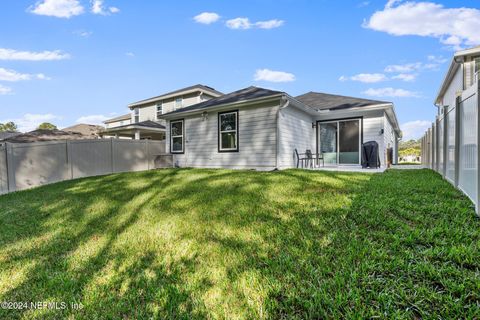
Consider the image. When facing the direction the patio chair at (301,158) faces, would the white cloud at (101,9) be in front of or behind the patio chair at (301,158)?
behind

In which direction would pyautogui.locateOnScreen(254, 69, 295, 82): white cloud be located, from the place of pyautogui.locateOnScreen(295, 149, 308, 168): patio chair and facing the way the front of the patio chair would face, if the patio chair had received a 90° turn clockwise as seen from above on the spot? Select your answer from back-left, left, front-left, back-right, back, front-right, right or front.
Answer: back

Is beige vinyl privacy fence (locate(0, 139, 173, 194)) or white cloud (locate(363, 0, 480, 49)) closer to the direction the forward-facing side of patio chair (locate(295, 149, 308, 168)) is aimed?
the white cloud

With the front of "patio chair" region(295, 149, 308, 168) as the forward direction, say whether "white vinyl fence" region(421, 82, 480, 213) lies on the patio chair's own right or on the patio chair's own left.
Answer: on the patio chair's own right

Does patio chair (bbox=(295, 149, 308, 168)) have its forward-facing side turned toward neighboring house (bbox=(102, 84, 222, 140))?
no

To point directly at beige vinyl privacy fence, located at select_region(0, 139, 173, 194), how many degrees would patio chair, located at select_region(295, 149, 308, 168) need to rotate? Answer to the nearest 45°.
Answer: approximately 180°

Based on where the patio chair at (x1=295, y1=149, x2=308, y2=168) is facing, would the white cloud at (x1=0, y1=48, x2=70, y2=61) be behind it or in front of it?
behind

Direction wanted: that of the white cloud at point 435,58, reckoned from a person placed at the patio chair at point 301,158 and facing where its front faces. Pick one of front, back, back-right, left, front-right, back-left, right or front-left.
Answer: front-left

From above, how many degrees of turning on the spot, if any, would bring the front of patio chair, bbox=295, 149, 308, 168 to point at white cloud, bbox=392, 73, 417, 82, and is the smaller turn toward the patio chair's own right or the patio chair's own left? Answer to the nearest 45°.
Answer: approximately 45° to the patio chair's own left

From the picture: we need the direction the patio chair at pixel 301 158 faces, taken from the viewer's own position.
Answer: facing to the right of the viewer
